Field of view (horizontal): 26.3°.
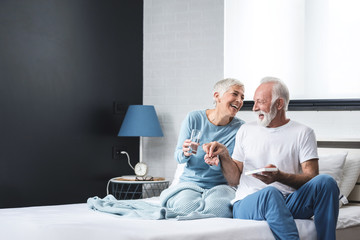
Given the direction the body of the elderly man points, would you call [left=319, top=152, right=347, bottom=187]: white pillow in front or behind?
behind

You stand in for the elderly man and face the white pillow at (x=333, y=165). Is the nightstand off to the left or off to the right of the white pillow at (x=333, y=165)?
left

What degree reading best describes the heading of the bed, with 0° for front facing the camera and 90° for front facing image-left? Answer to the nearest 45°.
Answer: approximately 45°

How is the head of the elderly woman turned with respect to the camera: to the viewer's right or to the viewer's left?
to the viewer's right

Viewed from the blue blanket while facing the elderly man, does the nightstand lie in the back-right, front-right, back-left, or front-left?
back-left

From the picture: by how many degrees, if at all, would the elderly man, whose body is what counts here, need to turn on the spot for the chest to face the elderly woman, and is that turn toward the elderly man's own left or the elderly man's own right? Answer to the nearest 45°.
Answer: approximately 135° to the elderly man's own right
